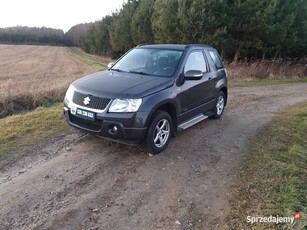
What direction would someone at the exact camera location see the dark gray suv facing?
facing the viewer and to the left of the viewer
